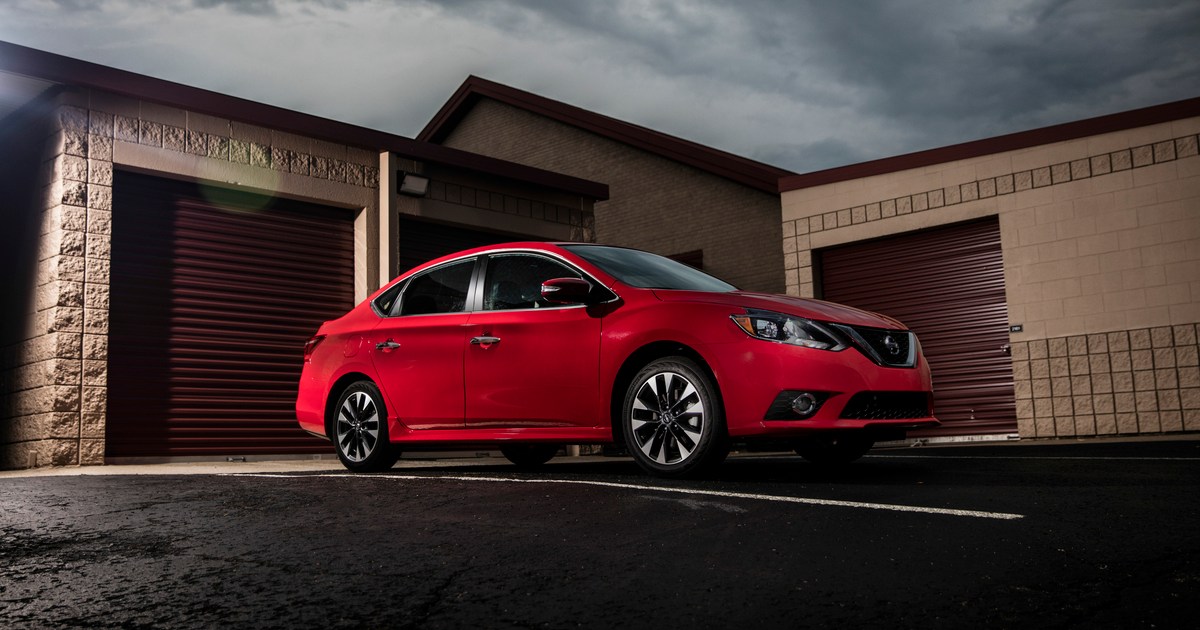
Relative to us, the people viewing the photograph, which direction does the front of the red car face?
facing the viewer and to the right of the viewer

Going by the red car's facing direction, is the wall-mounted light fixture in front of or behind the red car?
behind
